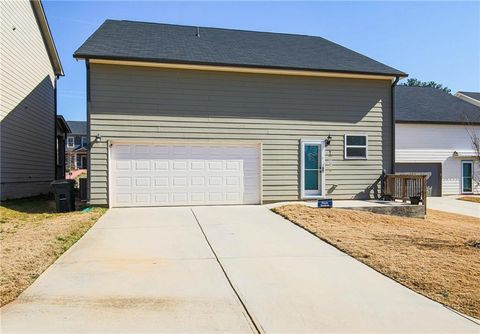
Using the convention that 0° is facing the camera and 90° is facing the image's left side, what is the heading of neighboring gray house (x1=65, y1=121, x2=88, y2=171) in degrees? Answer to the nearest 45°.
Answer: approximately 0°

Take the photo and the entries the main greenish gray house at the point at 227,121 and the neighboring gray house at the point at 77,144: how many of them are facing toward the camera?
2

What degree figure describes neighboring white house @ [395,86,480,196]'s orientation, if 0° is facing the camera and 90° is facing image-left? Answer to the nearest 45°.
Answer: approximately 0°

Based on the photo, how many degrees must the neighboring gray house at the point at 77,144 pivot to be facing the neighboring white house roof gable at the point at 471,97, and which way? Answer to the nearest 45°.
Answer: approximately 45° to its left

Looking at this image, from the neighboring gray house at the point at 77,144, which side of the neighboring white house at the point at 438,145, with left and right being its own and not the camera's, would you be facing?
right

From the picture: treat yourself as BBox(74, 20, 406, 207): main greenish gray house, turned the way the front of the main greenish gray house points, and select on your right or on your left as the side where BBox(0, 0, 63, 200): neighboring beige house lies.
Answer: on your right

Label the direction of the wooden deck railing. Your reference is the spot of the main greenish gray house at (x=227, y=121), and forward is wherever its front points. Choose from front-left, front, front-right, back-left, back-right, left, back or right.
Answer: left
